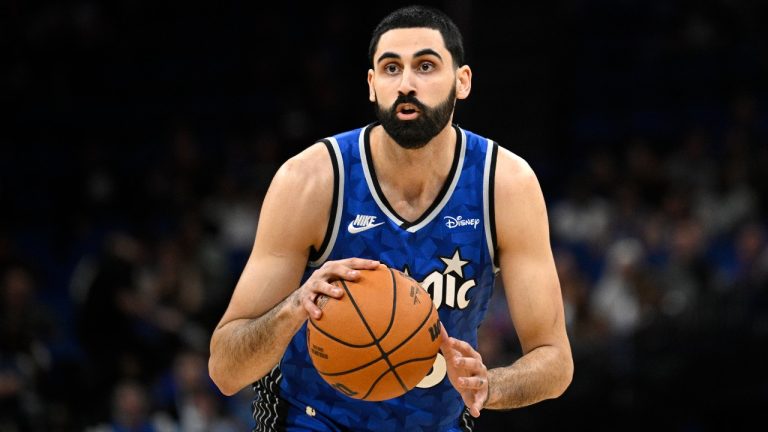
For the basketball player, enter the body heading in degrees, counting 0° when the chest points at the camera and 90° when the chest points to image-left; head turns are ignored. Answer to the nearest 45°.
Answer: approximately 0°
